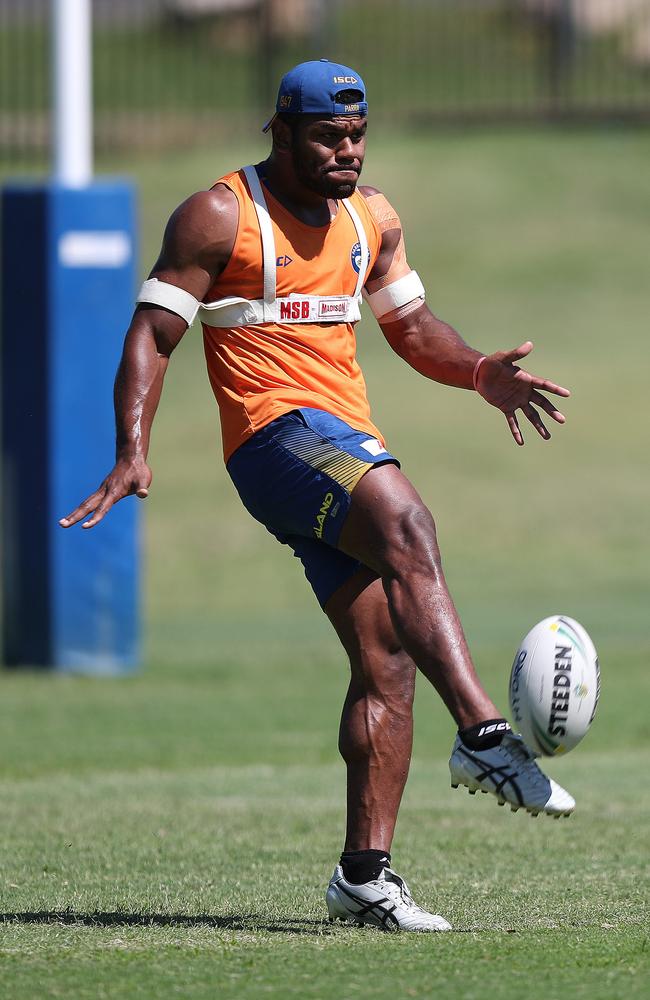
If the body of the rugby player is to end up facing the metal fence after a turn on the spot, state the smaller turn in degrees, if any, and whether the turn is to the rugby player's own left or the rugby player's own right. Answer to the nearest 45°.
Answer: approximately 135° to the rugby player's own left

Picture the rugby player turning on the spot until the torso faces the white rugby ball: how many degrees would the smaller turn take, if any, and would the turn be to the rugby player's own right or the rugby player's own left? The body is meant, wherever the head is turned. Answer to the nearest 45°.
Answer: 0° — they already face it

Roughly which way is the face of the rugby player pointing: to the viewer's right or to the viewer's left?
to the viewer's right

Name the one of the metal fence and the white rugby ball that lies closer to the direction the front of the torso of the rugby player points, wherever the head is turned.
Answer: the white rugby ball

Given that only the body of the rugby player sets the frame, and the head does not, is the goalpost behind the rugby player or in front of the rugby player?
behind

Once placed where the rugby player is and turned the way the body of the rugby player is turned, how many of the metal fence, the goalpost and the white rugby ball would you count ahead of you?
1

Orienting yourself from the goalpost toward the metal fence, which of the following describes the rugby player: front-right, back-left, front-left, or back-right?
back-right

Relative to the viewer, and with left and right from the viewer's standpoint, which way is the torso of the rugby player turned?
facing the viewer and to the right of the viewer
